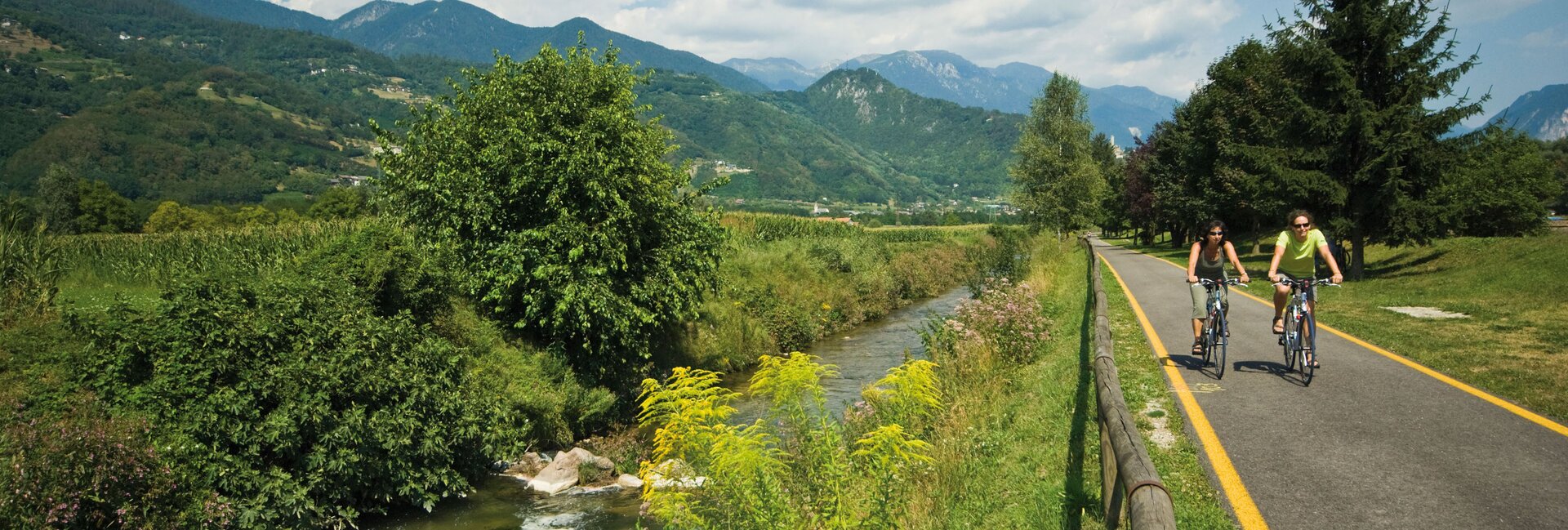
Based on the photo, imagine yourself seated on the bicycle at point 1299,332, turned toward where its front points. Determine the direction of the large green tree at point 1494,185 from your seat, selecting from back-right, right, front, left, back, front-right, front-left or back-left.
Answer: back

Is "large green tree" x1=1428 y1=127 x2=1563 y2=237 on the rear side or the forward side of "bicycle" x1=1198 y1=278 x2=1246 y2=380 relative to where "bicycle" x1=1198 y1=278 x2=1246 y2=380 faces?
on the rear side

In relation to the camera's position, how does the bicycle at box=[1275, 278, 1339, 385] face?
facing the viewer

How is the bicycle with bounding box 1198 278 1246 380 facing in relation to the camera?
toward the camera

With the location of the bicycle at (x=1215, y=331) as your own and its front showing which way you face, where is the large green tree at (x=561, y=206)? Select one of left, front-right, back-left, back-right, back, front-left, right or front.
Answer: right

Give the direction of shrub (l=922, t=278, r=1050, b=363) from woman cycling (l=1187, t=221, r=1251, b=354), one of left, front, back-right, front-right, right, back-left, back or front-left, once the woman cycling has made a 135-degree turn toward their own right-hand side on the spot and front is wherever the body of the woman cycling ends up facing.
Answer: front

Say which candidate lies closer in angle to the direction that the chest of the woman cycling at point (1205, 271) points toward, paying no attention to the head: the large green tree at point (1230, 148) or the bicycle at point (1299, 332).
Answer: the bicycle

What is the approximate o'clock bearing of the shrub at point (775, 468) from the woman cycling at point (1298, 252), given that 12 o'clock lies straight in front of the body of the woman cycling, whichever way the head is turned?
The shrub is roughly at 1 o'clock from the woman cycling.

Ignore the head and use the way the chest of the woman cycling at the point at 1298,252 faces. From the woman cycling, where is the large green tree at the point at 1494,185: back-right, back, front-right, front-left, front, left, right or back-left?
back

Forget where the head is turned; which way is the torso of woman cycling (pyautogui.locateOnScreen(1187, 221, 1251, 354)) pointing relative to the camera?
toward the camera

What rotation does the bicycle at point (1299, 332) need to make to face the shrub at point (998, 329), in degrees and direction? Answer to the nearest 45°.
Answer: approximately 135° to its right

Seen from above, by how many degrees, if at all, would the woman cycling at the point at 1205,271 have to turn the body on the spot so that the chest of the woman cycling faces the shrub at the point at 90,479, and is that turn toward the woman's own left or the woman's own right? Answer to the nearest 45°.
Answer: approximately 45° to the woman's own right

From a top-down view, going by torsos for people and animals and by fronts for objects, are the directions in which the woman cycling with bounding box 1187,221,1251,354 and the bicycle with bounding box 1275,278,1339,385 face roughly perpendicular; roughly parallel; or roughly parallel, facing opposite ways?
roughly parallel

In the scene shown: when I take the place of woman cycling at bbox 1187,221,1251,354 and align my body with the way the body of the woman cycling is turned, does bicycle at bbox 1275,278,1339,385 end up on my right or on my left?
on my left

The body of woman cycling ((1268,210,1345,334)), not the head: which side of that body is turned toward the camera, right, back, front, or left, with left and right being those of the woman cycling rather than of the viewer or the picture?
front

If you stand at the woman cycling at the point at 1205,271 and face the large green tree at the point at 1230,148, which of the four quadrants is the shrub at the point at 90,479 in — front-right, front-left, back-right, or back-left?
back-left
